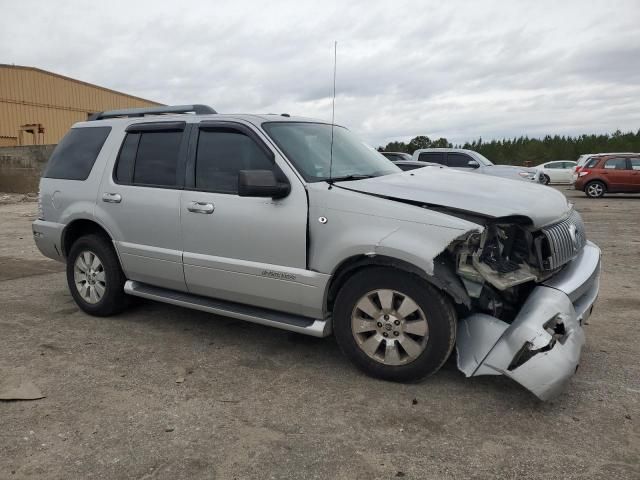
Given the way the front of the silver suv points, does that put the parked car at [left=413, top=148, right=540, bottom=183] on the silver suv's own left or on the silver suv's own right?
on the silver suv's own left

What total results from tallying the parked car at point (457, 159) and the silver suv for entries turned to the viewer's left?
0

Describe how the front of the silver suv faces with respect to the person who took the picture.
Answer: facing the viewer and to the right of the viewer

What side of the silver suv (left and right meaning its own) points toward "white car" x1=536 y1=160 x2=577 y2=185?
left
